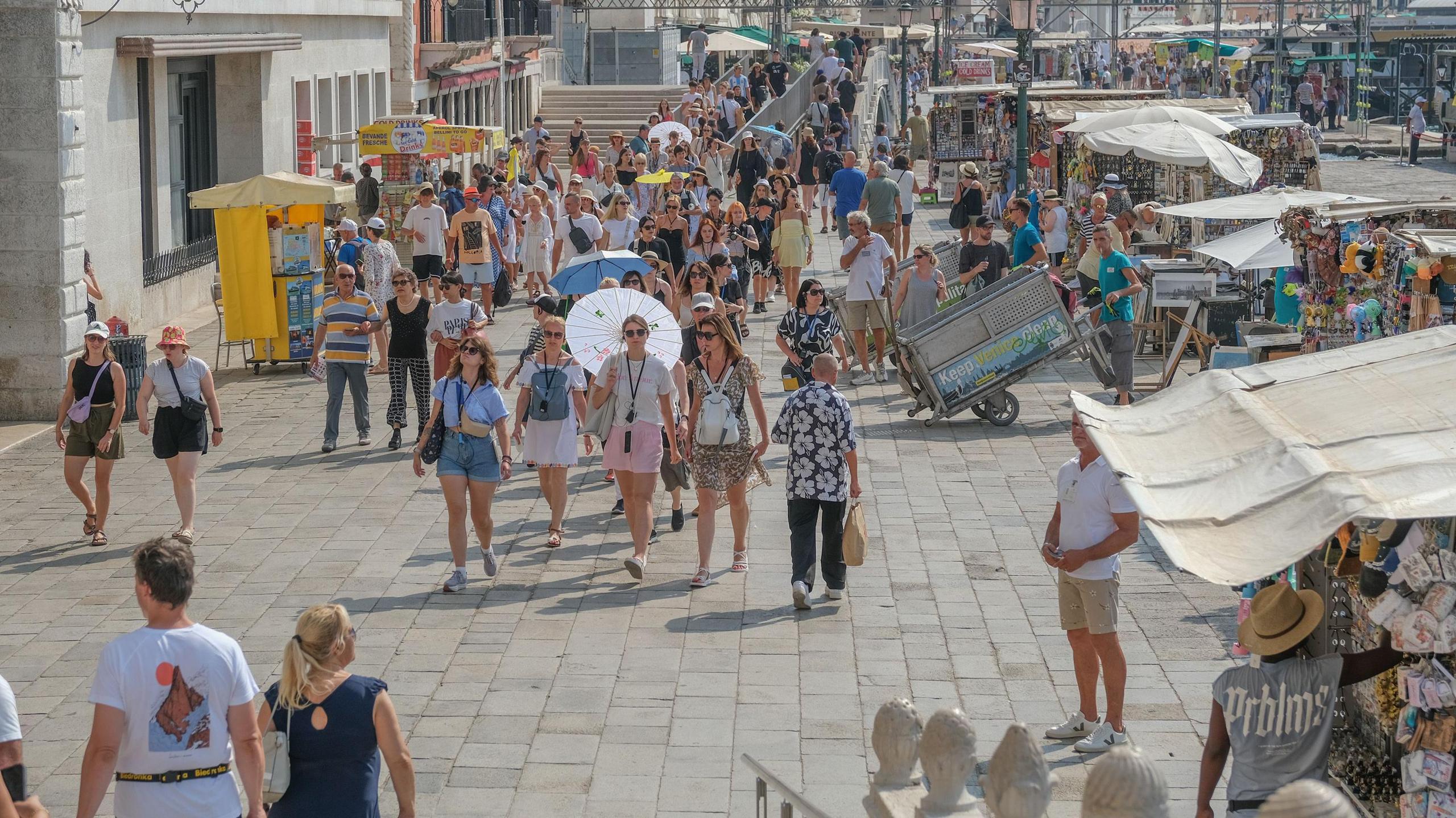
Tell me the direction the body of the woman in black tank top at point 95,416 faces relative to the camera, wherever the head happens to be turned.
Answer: toward the camera

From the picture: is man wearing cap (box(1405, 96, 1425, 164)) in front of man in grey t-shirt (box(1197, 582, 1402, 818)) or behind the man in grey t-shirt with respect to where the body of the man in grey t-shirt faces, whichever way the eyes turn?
in front

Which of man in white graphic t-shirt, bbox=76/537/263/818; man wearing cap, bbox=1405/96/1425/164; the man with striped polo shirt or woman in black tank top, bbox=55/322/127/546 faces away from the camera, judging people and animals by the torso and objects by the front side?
the man in white graphic t-shirt

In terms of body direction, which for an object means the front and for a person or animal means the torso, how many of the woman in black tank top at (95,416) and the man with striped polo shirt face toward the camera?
2

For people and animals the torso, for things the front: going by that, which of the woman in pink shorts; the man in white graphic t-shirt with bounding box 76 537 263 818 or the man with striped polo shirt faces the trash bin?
the man in white graphic t-shirt

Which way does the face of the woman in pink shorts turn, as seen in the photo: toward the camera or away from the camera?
toward the camera

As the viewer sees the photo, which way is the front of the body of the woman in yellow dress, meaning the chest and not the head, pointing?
toward the camera

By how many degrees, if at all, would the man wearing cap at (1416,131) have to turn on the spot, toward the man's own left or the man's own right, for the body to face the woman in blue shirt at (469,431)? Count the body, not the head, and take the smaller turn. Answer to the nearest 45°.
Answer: approximately 90° to the man's own right

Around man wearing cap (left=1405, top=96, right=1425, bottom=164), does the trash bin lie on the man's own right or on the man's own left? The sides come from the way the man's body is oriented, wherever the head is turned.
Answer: on the man's own right

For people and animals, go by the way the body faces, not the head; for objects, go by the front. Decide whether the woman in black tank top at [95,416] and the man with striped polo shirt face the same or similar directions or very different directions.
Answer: same or similar directions

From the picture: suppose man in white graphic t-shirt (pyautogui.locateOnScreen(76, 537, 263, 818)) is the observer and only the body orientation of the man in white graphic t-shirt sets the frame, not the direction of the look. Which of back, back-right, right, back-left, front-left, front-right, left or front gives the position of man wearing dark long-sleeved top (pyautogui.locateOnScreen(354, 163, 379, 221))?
front

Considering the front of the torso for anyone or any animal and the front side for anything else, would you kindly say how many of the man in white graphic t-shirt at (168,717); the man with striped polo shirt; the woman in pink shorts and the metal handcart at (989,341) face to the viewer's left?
1

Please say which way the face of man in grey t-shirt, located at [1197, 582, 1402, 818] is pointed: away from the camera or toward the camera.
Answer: away from the camera

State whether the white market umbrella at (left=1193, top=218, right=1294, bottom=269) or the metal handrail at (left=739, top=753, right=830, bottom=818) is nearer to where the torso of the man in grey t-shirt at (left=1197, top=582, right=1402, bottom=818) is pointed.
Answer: the white market umbrella

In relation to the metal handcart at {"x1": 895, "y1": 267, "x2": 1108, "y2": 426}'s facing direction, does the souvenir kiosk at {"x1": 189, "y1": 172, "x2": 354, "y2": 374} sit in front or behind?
in front

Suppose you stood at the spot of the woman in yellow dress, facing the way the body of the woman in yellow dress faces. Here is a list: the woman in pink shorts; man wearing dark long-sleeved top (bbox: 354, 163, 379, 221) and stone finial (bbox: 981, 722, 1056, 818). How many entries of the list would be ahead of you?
2
